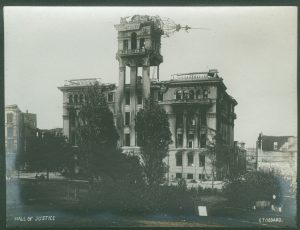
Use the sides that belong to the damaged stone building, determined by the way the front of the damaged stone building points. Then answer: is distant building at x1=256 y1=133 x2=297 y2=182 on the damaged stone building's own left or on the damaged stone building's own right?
on the damaged stone building's own left

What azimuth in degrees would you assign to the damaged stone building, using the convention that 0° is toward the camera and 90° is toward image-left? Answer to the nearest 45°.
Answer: approximately 0°

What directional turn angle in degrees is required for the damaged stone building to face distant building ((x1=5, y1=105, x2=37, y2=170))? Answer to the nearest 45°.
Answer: approximately 90° to its right

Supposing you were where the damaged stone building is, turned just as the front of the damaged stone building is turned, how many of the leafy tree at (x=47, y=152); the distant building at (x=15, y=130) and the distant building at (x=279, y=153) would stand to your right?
2

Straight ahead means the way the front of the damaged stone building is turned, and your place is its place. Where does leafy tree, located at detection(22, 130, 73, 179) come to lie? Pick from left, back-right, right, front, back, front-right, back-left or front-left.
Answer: right
